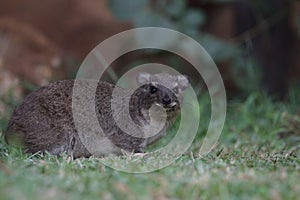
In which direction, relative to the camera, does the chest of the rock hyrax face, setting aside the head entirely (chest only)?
to the viewer's right
